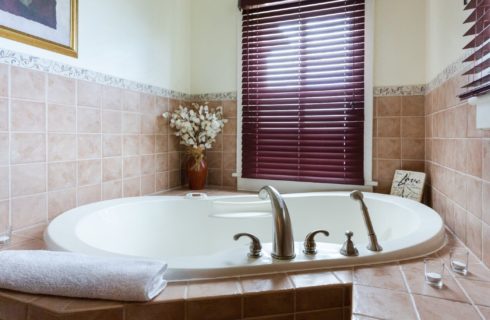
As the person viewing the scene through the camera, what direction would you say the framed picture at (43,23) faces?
facing the viewer and to the right of the viewer

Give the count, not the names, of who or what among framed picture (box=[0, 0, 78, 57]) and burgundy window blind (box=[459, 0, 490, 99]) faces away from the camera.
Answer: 0

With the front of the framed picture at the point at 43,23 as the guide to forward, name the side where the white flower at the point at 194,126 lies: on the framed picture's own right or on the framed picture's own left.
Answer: on the framed picture's own left

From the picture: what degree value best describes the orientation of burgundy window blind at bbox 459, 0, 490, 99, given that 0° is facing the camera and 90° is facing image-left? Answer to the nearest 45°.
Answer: approximately 45°

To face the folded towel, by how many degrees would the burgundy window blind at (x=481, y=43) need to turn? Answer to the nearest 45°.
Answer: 0° — it already faces it

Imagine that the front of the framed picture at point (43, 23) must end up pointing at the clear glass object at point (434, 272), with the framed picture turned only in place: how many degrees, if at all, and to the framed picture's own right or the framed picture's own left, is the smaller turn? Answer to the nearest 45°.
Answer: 0° — it already faces it

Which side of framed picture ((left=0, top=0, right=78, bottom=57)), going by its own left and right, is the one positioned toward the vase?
left

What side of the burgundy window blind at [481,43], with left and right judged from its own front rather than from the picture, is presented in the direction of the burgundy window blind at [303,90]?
right
